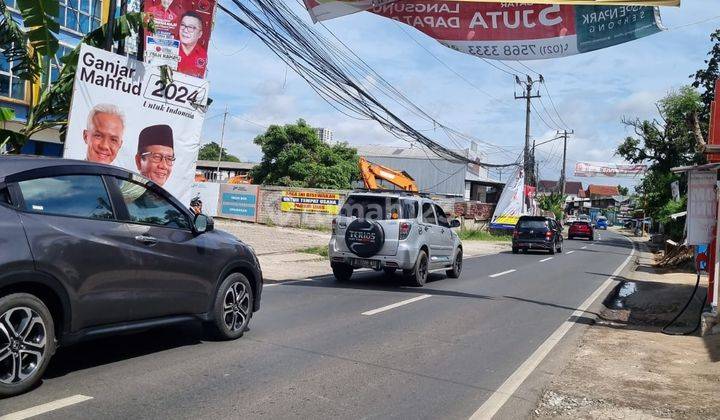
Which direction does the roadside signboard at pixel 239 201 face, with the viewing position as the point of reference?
facing the viewer

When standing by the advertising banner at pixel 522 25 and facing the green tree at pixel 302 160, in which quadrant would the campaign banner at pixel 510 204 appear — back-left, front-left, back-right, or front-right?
front-right

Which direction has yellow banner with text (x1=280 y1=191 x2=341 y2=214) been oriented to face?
toward the camera

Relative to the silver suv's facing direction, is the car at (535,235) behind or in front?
in front

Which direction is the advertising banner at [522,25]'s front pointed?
away from the camera

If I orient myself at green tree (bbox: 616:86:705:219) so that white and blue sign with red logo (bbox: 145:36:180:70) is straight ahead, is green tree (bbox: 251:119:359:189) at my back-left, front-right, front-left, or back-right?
front-right

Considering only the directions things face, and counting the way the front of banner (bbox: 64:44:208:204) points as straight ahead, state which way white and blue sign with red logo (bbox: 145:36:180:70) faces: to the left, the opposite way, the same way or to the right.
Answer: the same way

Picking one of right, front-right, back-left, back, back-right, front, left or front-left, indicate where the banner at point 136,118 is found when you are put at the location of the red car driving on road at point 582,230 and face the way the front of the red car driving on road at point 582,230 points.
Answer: back

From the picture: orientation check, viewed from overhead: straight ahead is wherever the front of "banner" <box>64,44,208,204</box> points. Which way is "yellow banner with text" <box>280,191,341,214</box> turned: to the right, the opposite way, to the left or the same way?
the same way

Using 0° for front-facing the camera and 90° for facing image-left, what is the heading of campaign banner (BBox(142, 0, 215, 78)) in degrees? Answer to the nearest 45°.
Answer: approximately 0°

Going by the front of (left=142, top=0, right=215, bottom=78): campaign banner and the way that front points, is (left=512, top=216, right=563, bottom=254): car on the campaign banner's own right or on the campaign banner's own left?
on the campaign banner's own left

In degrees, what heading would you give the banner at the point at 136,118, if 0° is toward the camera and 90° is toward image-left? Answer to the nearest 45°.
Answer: approximately 0°

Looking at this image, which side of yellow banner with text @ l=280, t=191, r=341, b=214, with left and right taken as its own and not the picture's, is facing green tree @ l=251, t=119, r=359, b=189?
back

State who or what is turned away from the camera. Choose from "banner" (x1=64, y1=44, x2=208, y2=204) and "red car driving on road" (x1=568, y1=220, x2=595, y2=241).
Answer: the red car driving on road
